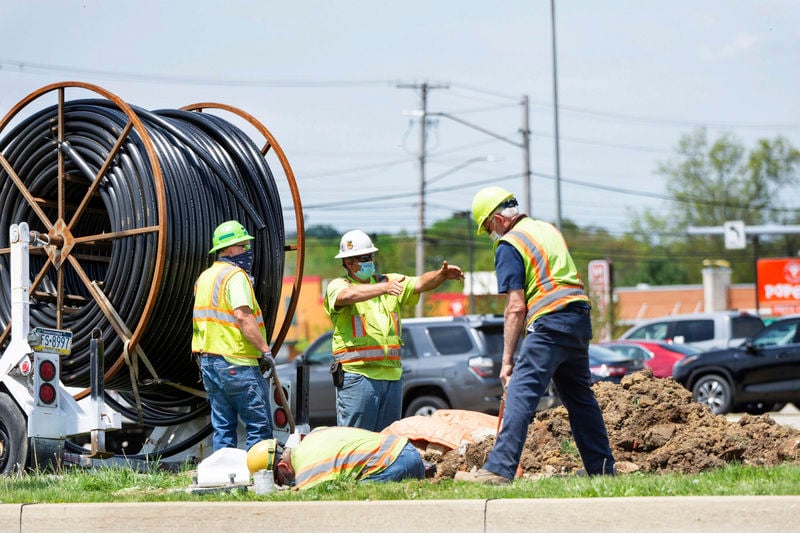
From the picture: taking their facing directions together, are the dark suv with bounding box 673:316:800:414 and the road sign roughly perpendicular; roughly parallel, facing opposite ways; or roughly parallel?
roughly perpendicular

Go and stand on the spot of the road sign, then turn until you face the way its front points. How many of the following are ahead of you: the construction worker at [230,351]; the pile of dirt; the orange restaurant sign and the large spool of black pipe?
3

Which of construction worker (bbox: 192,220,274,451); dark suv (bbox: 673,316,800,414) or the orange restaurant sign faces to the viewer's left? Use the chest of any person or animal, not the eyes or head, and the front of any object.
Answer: the dark suv

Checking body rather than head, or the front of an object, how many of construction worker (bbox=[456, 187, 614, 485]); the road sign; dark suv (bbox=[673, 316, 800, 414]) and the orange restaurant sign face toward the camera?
2

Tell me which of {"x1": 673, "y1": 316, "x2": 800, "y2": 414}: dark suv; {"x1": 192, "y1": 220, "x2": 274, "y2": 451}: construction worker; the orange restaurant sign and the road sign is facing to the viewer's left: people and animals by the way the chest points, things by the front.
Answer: the dark suv

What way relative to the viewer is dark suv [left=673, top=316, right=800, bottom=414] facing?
to the viewer's left

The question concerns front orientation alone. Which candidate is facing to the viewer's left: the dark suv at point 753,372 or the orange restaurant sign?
the dark suv

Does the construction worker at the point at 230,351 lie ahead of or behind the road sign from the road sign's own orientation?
ahead

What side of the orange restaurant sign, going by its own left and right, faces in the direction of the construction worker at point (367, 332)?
front

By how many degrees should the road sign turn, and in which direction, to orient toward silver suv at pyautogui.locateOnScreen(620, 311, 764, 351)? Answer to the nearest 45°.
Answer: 0° — it already faces it

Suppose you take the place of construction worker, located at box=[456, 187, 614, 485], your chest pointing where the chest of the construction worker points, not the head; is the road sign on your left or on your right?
on your right

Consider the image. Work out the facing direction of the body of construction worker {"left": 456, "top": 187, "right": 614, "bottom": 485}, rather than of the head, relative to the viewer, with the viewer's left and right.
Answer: facing away from the viewer and to the left of the viewer
